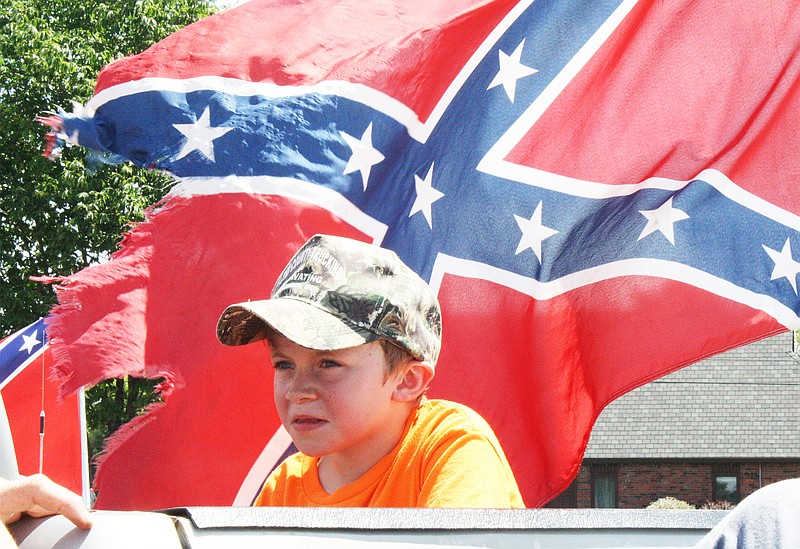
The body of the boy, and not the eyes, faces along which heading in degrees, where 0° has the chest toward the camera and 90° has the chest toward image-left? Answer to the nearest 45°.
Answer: approximately 45°

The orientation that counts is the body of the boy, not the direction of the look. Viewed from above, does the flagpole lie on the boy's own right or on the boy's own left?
on the boy's own right

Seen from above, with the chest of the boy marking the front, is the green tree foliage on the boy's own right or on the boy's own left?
on the boy's own right

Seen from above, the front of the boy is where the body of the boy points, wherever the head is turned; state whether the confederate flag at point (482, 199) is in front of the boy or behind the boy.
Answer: behind

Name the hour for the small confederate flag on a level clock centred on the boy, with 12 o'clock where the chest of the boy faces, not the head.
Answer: The small confederate flag is roughly at 4 o'clock from the boy.
